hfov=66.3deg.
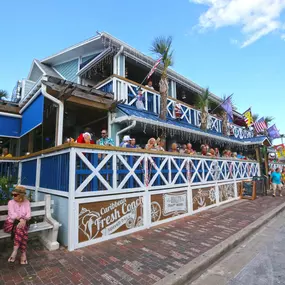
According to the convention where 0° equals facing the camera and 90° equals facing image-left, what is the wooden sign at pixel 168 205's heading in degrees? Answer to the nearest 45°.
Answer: approximately 315°

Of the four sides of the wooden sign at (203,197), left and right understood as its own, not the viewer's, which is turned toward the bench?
right

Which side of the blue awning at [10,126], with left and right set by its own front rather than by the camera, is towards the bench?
front

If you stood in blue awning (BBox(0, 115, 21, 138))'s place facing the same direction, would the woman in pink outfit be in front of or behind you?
in front

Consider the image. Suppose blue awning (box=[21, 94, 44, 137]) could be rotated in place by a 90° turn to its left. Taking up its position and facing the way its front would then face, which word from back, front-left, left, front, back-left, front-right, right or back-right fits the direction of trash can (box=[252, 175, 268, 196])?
front-left

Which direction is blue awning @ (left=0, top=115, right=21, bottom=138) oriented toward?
toward the camera

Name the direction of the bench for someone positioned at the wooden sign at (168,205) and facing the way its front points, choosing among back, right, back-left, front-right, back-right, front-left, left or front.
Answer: right

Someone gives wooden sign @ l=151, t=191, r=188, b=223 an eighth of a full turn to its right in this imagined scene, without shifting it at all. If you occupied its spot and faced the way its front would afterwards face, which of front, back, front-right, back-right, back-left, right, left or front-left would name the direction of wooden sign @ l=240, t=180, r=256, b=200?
back-left

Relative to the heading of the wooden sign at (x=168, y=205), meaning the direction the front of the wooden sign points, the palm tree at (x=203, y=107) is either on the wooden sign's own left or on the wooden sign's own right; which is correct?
on the wooden sign's own left

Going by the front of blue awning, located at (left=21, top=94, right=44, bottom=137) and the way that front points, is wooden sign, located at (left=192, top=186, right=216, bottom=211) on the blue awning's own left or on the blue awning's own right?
on the blue awning's own left
